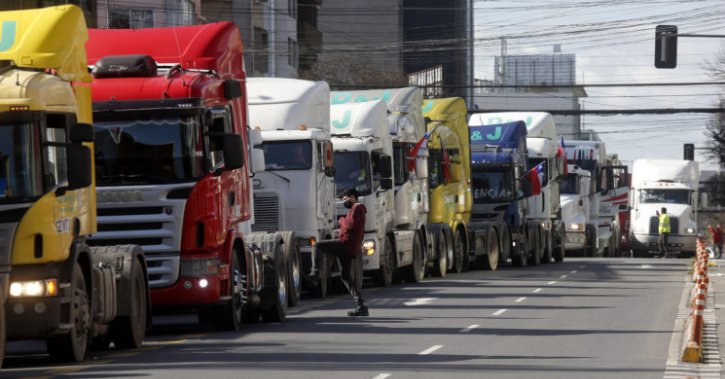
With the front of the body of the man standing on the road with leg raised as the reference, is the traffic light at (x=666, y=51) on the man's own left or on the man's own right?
on the man's own right

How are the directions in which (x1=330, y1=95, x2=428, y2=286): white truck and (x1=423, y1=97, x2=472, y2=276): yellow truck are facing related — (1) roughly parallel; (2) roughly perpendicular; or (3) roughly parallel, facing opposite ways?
roughly parallel

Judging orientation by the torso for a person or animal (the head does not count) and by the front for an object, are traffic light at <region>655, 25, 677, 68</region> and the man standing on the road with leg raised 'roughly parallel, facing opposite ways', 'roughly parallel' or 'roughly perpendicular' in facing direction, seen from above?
roughly perpendicular

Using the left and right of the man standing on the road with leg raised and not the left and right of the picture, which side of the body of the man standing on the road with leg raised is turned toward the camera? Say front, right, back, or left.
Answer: left

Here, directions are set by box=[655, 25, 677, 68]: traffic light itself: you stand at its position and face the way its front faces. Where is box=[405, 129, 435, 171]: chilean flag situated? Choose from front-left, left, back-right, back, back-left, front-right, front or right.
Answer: back-left

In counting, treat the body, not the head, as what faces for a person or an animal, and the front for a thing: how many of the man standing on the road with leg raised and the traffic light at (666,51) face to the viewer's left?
1

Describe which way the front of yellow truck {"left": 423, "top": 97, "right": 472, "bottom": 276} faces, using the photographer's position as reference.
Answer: facing the viewer and to the left of the viewer

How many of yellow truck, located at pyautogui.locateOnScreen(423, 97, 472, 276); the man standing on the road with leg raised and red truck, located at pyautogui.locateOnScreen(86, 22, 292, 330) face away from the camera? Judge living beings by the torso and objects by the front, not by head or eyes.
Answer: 0

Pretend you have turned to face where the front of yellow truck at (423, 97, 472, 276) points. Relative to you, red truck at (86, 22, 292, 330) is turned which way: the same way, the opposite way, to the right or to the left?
the same way
